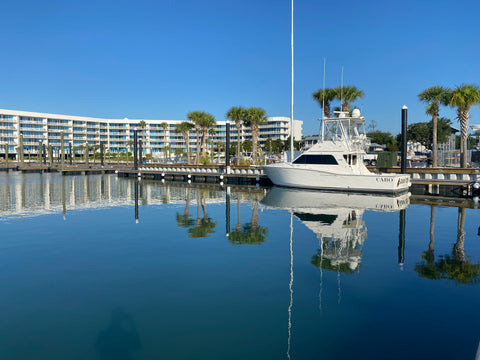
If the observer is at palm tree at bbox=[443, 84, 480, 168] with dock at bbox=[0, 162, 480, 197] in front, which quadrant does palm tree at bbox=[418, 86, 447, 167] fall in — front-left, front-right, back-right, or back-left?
front-right

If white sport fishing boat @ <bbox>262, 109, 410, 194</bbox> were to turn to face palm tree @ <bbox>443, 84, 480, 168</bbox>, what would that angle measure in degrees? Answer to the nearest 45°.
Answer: approximately 135° to its right

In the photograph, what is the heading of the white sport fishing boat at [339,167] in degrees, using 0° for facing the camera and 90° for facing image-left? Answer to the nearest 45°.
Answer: approximately 90°

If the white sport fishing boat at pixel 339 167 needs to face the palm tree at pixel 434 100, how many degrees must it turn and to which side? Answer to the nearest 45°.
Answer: approximately 135° to its right

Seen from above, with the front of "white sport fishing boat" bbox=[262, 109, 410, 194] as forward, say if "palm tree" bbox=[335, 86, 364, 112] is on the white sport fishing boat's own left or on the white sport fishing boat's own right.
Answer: on the white sport fishing boat's own right

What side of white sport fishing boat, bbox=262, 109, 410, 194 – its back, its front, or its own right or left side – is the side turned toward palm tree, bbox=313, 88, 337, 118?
right

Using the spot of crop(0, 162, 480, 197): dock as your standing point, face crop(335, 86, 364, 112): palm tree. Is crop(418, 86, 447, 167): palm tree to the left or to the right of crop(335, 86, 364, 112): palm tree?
right
